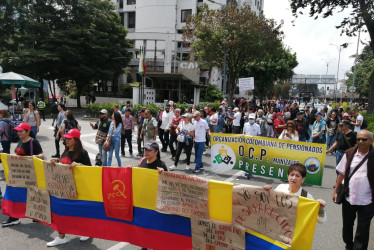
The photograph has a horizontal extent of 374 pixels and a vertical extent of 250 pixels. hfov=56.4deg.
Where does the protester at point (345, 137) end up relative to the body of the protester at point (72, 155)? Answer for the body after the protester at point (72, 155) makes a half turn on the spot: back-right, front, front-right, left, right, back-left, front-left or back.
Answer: front-right

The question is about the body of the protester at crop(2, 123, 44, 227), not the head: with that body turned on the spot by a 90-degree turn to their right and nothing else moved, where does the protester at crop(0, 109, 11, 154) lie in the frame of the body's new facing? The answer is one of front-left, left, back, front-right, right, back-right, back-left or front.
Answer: front-right

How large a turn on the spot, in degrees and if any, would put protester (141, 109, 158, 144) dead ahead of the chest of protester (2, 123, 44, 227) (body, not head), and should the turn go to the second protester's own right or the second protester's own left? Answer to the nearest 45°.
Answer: approximately 180°

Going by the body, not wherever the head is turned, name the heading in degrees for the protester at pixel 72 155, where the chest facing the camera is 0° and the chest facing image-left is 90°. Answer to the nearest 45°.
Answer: approximately 45°

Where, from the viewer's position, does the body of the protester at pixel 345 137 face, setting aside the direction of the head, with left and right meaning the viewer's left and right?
facing the viewer and to the left of the viewer

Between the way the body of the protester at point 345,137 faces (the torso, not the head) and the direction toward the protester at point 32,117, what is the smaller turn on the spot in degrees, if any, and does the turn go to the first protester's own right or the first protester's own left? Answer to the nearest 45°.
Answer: approximately 45° to the first protester's own right

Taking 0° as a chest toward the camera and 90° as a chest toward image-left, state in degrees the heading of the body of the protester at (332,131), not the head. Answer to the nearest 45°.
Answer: approximately 0°
